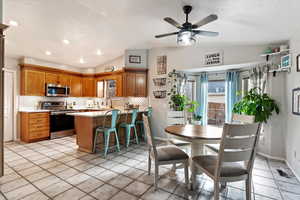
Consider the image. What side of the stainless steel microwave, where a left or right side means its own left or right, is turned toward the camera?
front

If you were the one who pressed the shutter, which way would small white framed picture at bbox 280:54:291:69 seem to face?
facing the viewer and to the left of the viewer

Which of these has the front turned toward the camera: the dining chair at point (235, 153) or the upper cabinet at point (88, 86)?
the upper cabinet

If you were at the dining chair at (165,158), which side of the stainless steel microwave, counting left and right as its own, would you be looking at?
front

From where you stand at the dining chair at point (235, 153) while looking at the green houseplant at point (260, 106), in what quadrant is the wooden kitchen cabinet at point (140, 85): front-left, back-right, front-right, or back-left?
front-left

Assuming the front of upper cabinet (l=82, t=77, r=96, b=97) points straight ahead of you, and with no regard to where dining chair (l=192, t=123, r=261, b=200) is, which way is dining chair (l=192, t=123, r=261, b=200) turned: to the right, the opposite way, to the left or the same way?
the opposite way

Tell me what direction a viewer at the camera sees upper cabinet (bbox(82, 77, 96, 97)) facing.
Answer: facing the viewer

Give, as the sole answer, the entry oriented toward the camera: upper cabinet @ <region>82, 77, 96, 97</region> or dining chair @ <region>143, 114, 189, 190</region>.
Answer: the upper cabinet

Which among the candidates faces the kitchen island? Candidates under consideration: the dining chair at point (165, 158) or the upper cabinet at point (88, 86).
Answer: the upper cabinet

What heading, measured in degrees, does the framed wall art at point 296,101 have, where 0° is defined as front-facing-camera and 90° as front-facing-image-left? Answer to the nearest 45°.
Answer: approximately 45°

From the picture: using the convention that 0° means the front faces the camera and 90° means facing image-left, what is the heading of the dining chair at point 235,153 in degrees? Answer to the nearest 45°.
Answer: approximately 135°

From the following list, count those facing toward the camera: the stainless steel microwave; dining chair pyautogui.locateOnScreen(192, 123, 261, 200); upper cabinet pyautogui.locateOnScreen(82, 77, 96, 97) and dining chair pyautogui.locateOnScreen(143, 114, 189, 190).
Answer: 2

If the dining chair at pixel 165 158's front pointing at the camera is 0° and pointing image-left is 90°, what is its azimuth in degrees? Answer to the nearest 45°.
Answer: approximately 270°
